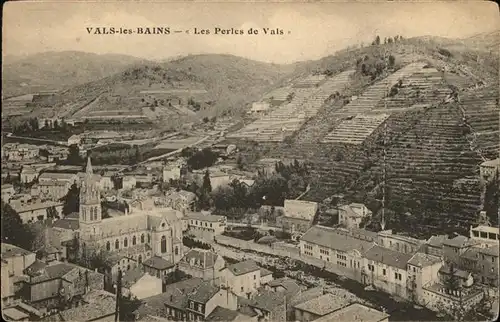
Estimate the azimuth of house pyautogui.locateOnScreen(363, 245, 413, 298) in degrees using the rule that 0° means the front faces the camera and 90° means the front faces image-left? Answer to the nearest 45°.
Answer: approximately 45°
